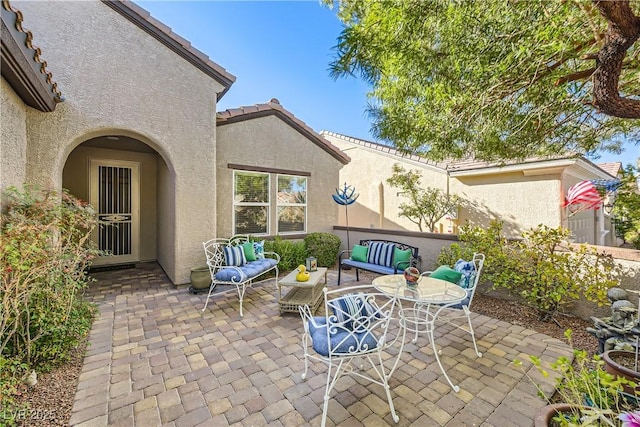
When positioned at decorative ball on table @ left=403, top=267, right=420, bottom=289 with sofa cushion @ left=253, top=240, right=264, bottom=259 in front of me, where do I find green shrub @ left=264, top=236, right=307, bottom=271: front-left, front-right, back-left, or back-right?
front-right

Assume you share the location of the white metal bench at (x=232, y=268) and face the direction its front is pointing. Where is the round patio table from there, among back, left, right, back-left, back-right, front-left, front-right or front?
front

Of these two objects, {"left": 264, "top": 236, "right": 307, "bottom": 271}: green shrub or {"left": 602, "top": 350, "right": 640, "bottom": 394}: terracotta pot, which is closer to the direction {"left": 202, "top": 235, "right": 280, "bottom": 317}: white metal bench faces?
the terracotta pot

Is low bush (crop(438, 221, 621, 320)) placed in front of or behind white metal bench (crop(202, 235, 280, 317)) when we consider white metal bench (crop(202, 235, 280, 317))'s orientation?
in front

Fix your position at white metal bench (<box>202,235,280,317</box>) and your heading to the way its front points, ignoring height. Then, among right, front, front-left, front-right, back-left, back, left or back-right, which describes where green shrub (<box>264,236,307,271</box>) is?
left

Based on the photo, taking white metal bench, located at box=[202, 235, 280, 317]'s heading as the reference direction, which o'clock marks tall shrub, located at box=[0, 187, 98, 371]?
The tall shrub is roughly at 3 o'clock from the white metal bench.

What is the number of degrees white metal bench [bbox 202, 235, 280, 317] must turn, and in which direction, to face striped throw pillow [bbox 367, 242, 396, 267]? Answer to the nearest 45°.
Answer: approximately 45° to its left

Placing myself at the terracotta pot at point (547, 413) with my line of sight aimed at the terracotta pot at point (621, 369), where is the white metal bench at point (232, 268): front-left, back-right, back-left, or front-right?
back-left

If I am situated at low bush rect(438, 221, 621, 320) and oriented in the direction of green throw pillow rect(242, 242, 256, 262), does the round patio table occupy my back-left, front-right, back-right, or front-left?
front-left

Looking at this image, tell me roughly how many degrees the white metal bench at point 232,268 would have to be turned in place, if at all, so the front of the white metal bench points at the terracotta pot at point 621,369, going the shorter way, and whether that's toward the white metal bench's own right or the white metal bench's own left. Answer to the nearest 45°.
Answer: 0° — it already faces it

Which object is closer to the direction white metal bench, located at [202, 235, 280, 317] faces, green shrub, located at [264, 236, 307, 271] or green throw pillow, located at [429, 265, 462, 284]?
the green throw pillow

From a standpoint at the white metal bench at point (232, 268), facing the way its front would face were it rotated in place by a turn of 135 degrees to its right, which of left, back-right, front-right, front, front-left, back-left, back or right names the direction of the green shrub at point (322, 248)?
back-right

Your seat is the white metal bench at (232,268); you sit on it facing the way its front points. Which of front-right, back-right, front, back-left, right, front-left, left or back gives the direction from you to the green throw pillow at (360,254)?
front-left

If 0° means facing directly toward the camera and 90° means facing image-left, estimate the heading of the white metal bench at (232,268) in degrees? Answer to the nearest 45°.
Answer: approximately 315°

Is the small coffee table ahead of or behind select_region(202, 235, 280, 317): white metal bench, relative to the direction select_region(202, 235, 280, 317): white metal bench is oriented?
ahead

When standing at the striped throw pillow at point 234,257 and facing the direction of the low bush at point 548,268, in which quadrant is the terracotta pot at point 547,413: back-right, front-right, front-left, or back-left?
front-right

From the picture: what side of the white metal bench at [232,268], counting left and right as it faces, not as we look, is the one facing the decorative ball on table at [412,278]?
front
